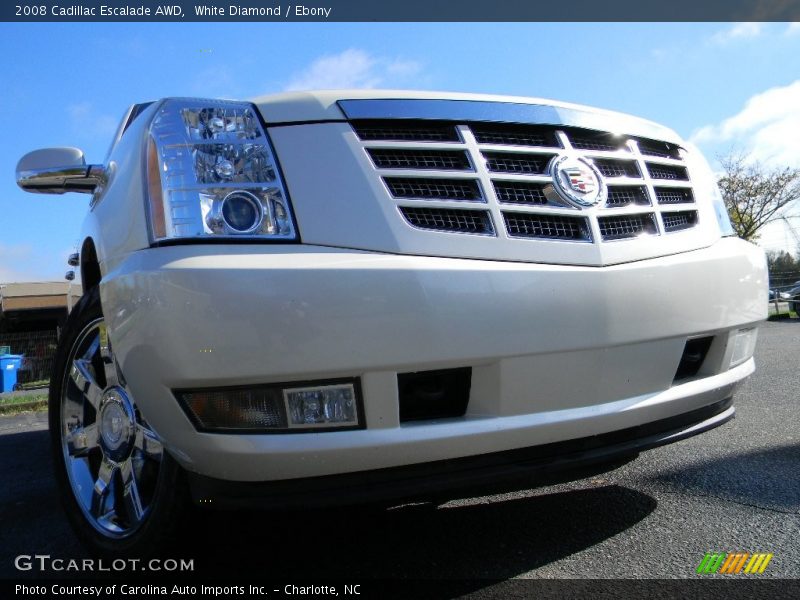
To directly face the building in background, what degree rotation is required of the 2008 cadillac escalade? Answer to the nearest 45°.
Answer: approximately 180°

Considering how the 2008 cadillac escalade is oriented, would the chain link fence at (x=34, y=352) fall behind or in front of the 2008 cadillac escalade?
behind

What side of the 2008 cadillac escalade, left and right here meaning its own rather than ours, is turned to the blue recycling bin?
back

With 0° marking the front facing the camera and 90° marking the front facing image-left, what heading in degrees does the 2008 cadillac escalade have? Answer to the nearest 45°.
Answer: approximately 315°
